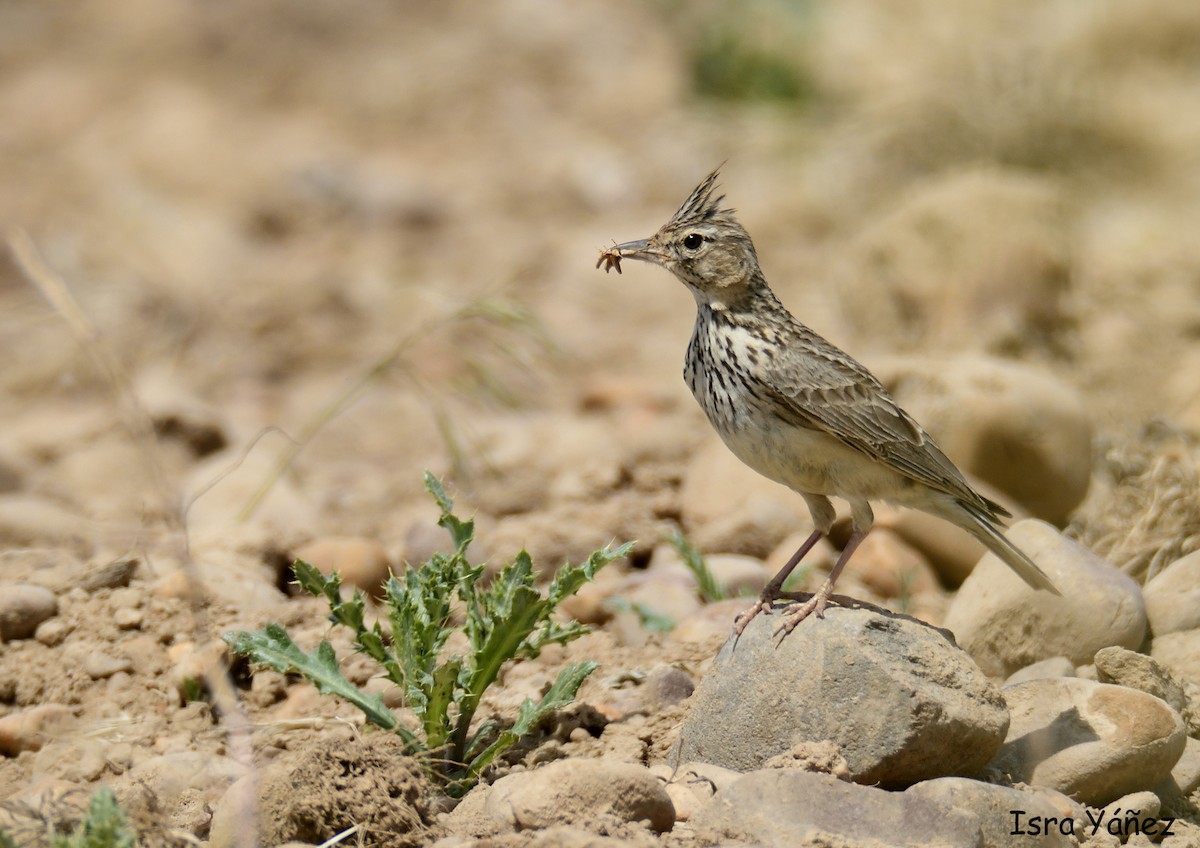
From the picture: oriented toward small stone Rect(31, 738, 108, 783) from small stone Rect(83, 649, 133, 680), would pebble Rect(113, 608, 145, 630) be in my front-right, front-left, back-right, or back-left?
back-left

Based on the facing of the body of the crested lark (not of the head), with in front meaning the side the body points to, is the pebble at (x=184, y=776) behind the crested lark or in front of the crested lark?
in front

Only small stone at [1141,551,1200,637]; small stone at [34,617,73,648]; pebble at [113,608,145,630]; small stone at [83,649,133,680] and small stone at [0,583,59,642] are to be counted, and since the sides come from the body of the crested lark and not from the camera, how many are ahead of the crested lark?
4

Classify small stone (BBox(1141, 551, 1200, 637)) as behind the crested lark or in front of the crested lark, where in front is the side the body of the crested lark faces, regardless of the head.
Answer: behind

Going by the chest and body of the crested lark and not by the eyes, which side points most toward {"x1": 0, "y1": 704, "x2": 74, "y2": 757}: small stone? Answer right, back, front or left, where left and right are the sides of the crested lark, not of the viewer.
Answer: front

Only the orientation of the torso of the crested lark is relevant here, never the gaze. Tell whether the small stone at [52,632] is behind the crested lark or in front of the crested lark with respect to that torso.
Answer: in front

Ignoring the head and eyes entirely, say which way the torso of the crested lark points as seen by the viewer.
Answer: to the viewer's left

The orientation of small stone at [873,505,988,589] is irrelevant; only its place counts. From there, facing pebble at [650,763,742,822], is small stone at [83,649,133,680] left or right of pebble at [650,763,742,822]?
right

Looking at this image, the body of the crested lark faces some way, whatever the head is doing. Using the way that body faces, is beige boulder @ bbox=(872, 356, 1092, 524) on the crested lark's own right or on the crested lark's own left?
on the crested lark's own right

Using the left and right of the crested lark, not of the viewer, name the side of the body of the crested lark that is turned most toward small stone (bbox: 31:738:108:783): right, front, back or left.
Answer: front

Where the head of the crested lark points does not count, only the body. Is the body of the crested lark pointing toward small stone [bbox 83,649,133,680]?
yes
